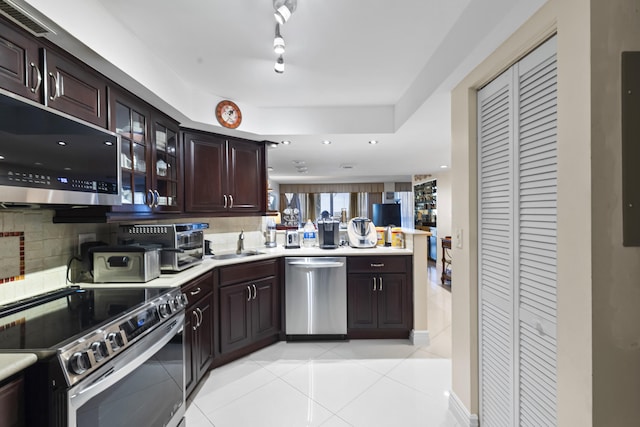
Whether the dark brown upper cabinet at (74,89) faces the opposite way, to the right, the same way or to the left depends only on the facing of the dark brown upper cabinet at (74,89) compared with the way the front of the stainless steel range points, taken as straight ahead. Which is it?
the same way

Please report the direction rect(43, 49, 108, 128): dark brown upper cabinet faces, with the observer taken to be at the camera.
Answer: facing the viewer and to the right of the viewer

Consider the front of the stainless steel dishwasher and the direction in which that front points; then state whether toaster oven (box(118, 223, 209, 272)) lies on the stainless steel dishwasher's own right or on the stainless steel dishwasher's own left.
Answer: on the stainless steel dishwasher's own right

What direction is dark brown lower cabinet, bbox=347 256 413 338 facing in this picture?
toward the camera

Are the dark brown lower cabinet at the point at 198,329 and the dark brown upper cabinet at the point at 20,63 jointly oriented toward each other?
no

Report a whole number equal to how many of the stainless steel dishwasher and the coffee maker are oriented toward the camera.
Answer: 2

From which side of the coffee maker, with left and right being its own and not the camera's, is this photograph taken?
front

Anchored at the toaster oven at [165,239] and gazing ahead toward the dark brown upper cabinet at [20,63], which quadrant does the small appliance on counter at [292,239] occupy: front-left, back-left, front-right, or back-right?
back-left

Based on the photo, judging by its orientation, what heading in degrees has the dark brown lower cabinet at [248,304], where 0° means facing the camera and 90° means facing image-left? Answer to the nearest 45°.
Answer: approximately 315°

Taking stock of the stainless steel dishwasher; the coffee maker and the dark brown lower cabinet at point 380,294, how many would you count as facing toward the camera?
3

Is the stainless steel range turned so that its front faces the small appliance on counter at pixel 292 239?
no

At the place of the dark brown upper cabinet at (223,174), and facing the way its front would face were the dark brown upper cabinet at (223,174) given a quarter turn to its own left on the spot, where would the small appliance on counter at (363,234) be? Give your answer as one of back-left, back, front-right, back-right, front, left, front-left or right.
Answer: front-right

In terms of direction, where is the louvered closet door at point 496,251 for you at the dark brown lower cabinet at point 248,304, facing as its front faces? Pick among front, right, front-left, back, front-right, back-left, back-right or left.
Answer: front

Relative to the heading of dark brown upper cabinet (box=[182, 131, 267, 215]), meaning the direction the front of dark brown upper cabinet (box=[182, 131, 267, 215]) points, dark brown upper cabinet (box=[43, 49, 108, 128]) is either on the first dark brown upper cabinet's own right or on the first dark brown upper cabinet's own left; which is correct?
on the first dark brown upper cabinet's own right

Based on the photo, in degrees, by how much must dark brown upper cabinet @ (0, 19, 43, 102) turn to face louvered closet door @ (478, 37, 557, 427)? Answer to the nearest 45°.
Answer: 0° — it already faces it

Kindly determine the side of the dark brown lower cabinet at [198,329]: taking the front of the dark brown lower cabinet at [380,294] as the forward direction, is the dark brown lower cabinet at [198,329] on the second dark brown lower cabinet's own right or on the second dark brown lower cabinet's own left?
on the second dark brown lower cabinet's own right

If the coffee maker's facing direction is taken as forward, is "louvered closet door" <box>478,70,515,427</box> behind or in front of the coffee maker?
in front

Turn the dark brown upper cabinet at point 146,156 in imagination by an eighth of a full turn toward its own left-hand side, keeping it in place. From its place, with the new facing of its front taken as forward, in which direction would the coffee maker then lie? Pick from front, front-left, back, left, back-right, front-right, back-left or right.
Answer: front

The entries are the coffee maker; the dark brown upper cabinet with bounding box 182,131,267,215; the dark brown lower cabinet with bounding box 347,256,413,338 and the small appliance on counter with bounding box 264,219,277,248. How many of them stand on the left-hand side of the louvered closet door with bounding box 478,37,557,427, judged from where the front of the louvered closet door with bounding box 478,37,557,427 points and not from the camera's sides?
0

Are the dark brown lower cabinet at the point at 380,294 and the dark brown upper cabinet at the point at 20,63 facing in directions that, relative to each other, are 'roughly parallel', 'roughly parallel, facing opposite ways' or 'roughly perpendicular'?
roughly perpendicular

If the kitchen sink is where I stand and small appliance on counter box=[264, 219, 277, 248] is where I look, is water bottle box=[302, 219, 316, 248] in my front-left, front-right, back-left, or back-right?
front-right

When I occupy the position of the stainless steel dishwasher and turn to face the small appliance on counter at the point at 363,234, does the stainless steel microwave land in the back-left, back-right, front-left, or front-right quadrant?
back-right

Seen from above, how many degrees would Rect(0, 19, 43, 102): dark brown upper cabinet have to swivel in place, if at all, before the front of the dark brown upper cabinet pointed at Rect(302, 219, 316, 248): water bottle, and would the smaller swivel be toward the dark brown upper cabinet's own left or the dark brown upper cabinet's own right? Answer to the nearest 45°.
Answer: approximately 45° to the dark brown upper cabinet's own left
